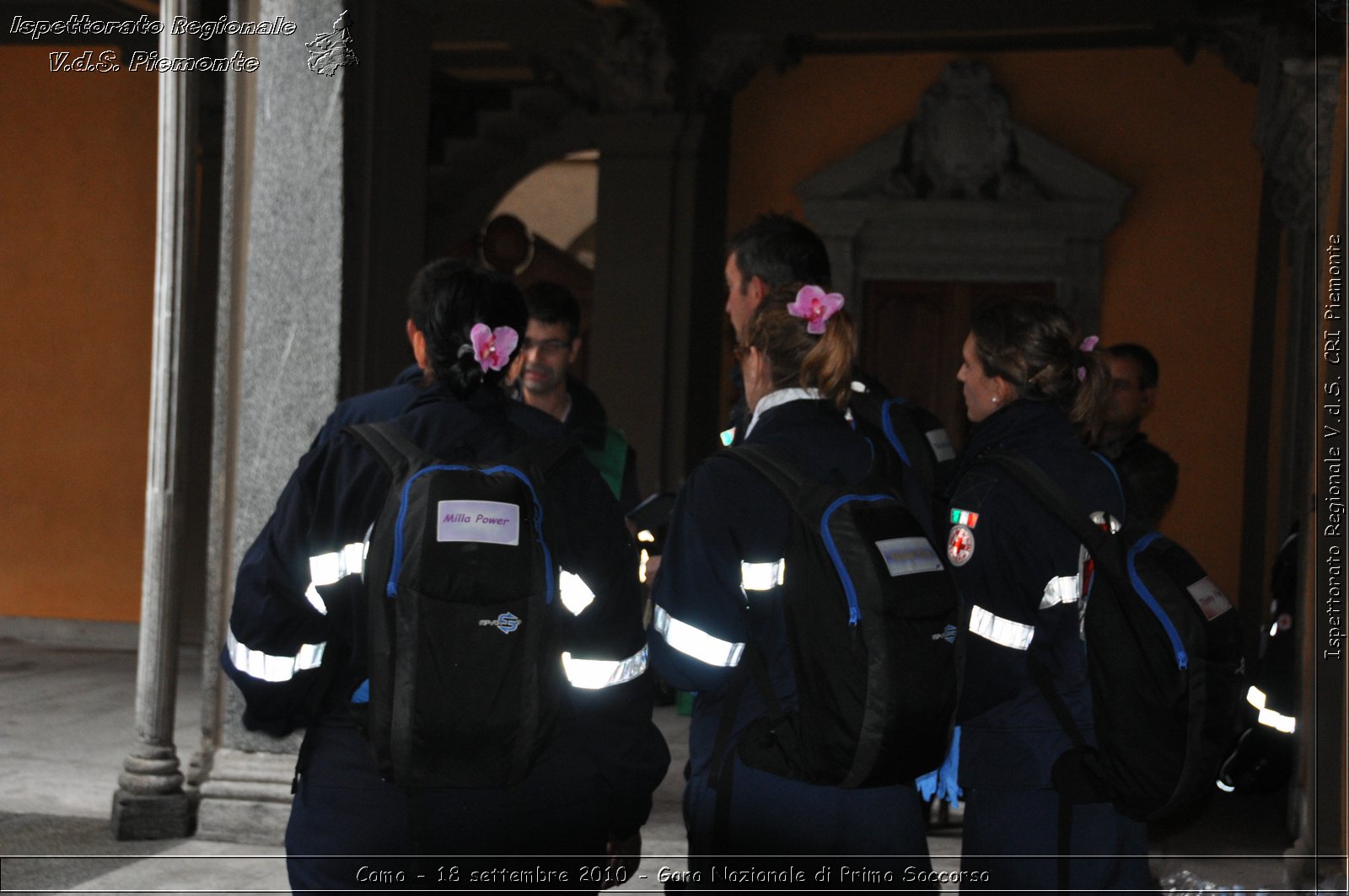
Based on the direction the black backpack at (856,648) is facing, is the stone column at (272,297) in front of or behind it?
behind

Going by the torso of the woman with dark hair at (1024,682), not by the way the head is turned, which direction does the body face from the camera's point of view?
to the viewer's left

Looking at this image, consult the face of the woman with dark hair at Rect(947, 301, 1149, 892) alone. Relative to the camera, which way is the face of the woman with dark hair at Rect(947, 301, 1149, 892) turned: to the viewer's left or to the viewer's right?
to the viewer's left

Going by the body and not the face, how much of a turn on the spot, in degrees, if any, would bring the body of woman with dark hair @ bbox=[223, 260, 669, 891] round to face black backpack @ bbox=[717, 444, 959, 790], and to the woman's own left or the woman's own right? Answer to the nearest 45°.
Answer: approximately 90° to the woman's own right

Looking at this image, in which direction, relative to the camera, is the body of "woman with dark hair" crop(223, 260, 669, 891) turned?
away from the camera

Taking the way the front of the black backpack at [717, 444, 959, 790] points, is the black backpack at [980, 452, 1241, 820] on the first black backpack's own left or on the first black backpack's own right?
on the first black backpack's own left
